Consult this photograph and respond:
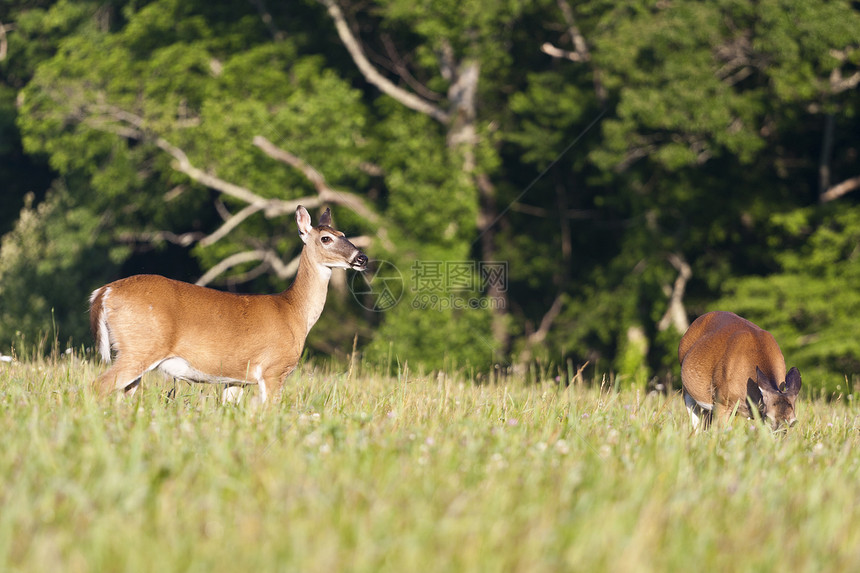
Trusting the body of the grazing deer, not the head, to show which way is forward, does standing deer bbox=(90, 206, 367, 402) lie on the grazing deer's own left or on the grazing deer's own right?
on the grazing deer's own right

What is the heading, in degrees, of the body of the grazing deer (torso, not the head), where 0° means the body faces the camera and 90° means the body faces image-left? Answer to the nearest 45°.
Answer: approximately 315°

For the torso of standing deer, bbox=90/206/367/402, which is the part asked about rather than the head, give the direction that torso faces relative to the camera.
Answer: to the viewer's right

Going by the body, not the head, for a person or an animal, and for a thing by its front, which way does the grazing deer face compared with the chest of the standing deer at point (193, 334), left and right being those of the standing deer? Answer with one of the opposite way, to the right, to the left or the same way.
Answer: to the right

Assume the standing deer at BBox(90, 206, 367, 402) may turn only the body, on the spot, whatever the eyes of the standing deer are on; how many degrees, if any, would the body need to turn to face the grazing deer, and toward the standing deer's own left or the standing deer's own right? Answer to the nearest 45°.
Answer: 0° — it already faces it
